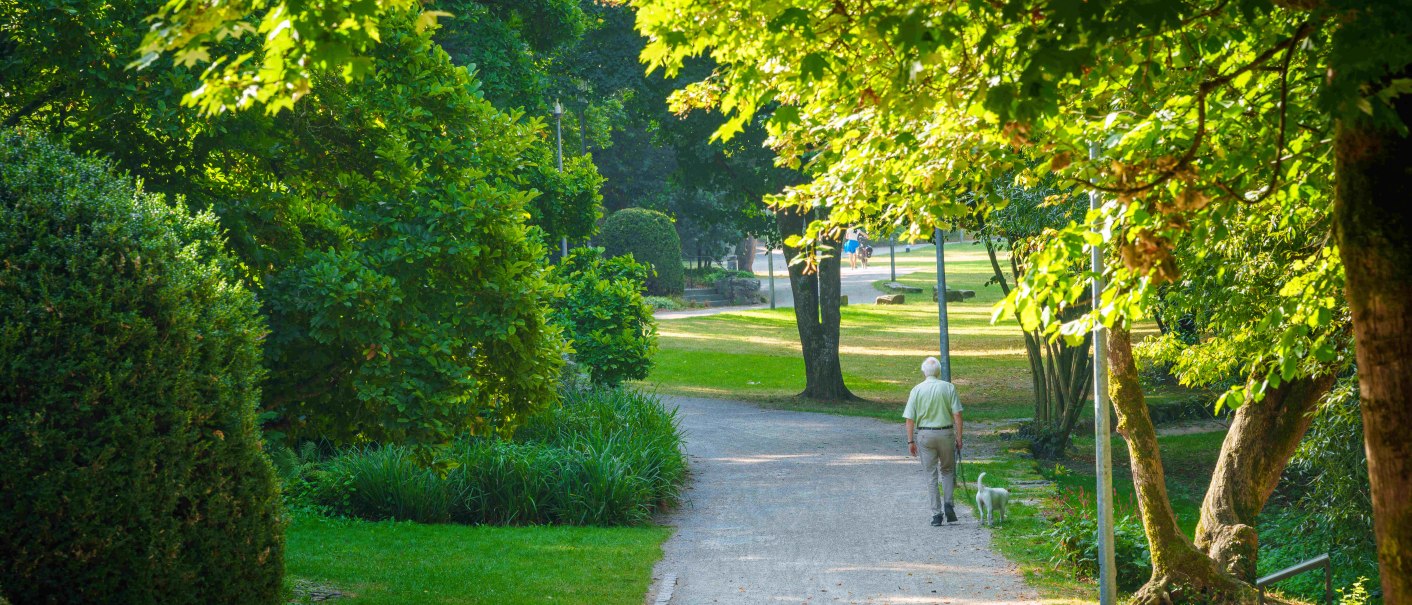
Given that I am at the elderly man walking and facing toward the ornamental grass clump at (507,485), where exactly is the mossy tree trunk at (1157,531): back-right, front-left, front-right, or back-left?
back-left

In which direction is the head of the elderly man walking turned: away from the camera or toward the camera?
away from the camera

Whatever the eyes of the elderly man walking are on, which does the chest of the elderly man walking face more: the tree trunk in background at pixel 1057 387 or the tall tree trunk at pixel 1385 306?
the tree trunk in background

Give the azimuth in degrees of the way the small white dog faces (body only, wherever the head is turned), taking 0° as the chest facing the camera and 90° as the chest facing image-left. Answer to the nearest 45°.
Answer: approximately 225°

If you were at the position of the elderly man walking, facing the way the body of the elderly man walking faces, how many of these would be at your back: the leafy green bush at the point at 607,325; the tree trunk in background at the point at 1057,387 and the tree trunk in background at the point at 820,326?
0

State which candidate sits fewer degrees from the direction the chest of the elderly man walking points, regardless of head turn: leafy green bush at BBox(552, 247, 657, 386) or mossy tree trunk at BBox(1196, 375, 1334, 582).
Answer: the leafy green bush

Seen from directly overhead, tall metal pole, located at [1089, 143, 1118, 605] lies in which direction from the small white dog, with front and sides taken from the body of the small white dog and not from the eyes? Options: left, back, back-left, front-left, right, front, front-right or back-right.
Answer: back-right

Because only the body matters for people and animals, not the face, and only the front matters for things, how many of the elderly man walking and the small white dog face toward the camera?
0

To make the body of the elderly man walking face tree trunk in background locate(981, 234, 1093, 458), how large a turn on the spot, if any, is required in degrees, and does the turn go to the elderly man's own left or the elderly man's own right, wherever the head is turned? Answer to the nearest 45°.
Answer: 0° — they already face it

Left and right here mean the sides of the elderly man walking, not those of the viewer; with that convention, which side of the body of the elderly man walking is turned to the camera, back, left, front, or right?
back

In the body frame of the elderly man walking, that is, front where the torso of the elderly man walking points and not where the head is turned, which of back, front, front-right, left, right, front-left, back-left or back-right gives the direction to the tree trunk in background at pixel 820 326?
front

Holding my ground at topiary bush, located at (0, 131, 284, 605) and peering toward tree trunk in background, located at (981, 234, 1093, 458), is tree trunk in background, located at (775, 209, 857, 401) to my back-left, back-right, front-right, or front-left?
front-left

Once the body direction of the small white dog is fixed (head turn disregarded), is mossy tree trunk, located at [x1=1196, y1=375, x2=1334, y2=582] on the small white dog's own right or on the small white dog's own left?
on the small white dog's own right

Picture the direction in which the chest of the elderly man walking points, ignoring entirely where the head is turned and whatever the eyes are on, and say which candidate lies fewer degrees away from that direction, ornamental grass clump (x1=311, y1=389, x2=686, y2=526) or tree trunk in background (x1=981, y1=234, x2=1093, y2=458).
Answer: the tree trunk in background
